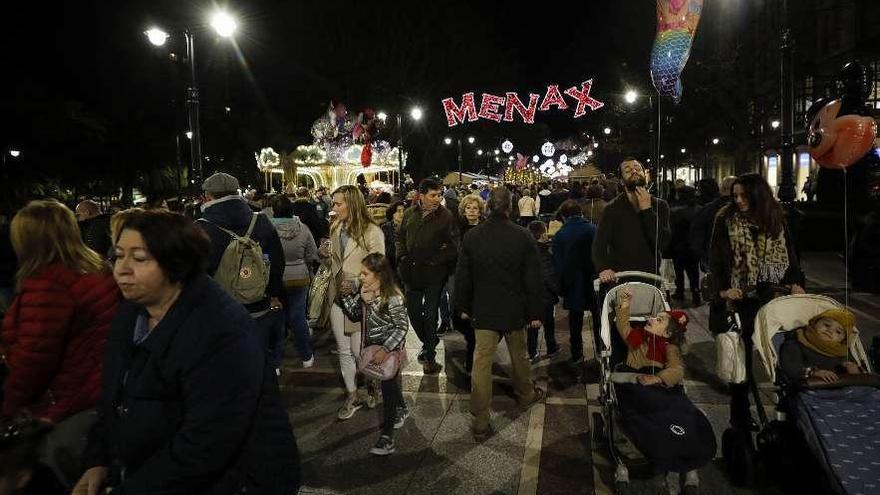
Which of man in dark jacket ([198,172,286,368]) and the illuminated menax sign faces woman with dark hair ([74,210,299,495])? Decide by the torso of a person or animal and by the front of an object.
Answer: the illuminated menax sign

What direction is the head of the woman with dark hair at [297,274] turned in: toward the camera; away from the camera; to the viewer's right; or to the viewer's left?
away from the camera

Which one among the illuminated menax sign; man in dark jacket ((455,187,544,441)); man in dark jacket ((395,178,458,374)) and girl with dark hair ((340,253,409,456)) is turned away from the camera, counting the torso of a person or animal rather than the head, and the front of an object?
man in dark jacket ((455,187,544,441))

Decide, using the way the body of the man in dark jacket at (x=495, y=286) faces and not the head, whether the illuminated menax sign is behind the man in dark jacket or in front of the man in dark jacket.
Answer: in front

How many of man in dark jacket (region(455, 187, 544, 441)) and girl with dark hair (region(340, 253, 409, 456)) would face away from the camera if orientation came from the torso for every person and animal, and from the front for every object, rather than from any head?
1

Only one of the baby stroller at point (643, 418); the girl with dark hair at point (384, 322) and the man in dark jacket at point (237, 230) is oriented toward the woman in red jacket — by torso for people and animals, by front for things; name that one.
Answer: the girl with dark hair

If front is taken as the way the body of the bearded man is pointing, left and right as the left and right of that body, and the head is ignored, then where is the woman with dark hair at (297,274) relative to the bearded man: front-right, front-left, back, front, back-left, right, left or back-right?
right

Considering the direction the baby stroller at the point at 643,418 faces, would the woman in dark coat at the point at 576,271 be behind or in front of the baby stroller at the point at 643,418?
behind

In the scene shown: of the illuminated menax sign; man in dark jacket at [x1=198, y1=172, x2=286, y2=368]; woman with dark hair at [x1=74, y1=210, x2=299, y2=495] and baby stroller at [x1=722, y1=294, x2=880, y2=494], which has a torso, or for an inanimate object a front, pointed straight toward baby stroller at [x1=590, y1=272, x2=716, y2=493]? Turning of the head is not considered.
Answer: the illuminated menax sign

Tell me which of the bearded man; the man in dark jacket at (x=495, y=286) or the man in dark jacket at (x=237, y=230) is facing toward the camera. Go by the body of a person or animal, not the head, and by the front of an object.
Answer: the bearded man

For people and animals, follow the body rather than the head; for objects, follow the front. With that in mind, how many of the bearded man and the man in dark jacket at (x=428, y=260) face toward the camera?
2

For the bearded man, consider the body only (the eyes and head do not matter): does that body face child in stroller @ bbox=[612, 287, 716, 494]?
yes

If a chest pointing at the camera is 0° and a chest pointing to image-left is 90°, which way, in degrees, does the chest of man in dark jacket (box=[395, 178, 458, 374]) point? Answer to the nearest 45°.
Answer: approximately 0°

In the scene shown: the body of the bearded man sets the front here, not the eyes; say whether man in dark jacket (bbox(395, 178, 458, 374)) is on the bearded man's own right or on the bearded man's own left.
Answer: on the bearded man's own right
